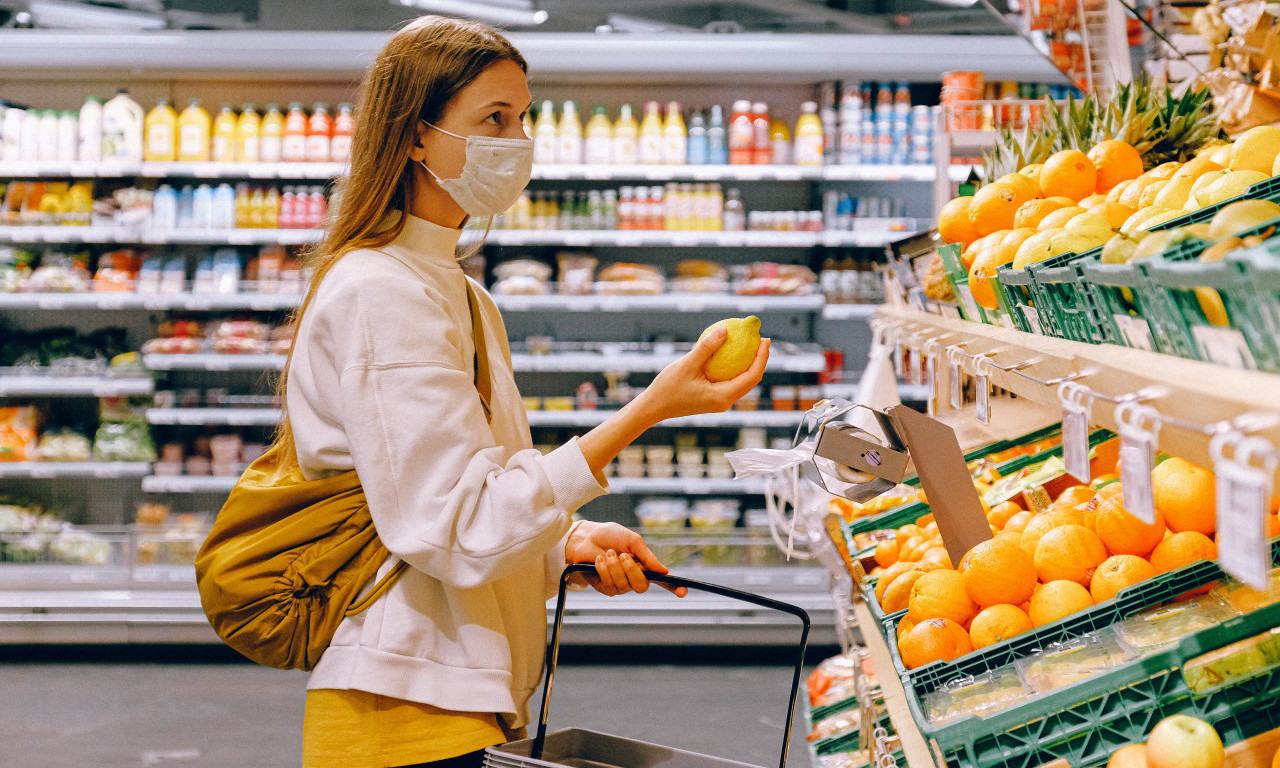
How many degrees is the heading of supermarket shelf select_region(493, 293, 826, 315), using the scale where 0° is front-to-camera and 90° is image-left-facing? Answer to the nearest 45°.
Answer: approximately 0°

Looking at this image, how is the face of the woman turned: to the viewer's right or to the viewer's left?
to the viewer's right

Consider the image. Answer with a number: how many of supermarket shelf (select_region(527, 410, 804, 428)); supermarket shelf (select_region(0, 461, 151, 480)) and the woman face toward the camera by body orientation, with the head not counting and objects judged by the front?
2

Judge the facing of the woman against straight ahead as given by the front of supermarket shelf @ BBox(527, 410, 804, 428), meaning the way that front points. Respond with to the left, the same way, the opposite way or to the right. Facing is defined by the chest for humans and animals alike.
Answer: to the left

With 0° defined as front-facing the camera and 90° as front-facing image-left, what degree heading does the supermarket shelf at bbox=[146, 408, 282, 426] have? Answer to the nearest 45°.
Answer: approximately 0°

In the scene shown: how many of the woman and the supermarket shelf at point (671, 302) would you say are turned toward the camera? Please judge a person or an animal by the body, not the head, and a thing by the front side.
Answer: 1

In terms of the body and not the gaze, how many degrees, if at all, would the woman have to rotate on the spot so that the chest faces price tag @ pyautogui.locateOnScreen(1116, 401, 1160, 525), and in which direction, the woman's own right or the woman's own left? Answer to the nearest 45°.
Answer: approximately 45° to the woman's own right

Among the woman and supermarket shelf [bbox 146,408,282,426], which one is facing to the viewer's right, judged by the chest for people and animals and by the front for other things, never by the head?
the woman

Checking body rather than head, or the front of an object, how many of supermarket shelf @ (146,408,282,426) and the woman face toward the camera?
1

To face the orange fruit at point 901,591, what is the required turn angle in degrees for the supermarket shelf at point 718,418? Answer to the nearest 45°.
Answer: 0° — it already faces it
